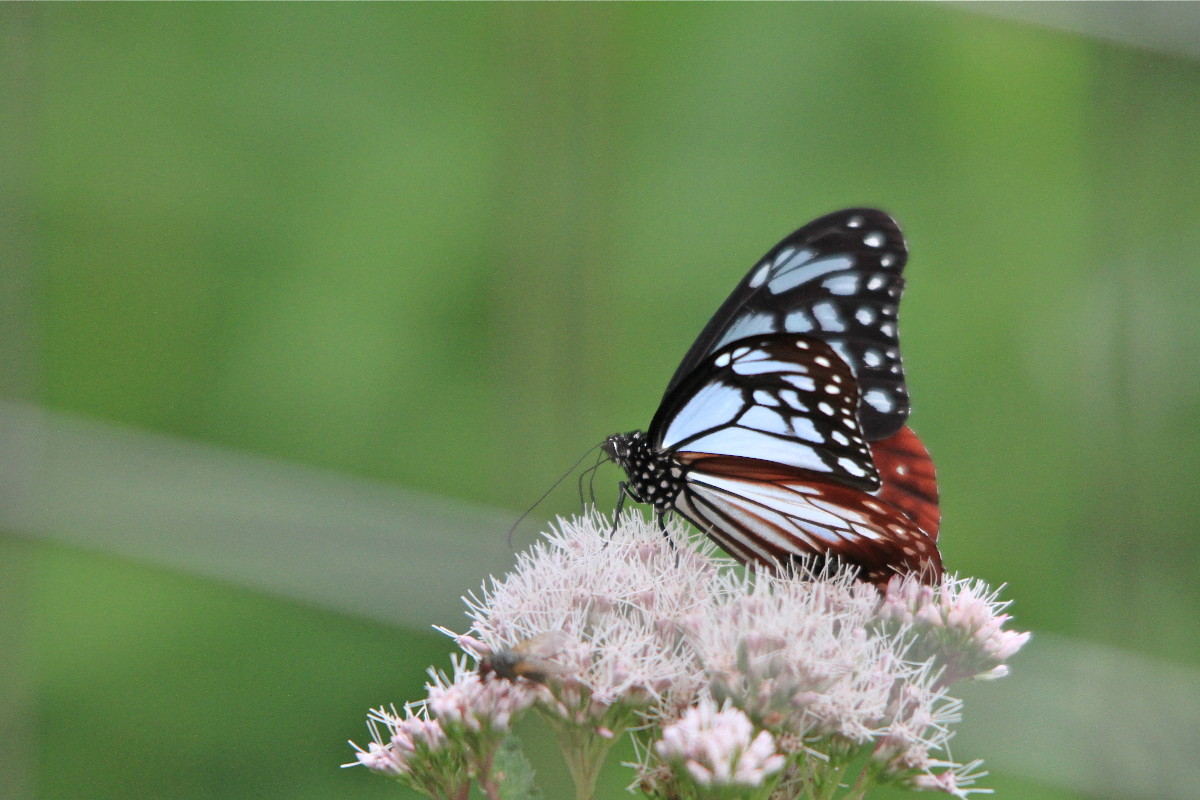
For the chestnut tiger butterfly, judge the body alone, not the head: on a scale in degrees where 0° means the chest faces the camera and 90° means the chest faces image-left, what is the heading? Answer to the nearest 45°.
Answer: approximately 90°
